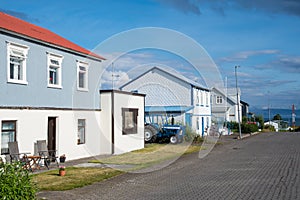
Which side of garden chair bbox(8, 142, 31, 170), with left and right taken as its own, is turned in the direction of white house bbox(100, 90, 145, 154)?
left

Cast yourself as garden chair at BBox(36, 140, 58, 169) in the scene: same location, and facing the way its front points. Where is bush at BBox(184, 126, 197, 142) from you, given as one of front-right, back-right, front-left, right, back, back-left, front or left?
left

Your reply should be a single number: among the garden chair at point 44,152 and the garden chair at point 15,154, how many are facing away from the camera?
0

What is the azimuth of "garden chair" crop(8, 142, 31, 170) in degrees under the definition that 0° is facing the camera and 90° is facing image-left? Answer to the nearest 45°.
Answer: approximately 315°

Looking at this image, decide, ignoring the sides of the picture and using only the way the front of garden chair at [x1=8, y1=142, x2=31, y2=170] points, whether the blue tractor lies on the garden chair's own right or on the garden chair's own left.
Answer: on the garden chair's own left

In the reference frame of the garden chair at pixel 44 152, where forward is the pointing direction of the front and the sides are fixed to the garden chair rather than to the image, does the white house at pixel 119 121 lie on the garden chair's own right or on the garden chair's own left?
on the garden chair's own left

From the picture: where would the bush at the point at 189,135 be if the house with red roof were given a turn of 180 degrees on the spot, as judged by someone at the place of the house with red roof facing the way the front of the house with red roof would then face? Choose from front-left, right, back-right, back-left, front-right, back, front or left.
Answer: right

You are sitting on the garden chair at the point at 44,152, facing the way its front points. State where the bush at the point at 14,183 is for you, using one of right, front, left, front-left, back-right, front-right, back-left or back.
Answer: front-right

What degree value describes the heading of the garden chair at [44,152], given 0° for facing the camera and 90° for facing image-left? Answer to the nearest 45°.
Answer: approximately 315°

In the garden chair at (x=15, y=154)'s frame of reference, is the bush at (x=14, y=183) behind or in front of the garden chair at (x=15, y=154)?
in front

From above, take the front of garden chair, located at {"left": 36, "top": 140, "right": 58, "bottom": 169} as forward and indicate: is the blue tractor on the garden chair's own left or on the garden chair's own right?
on the garden chair's own left
